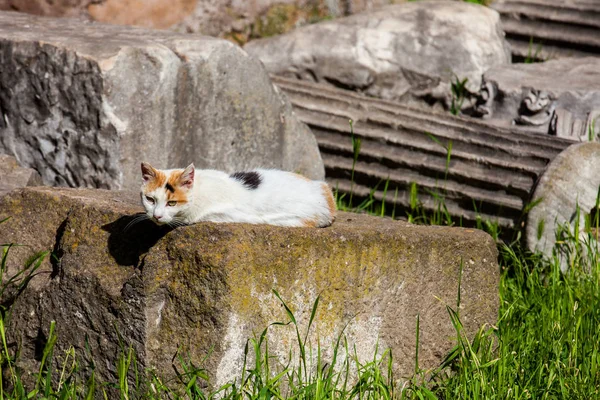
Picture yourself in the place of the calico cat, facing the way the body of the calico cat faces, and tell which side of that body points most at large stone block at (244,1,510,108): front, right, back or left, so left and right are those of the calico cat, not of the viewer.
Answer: right

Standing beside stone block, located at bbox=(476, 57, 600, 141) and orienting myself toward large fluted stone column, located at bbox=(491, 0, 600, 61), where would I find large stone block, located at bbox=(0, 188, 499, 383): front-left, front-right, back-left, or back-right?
back-left

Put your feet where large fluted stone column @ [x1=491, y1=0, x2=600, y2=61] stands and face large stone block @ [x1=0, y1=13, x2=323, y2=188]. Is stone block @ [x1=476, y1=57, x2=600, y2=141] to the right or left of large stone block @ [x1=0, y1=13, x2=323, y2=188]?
left

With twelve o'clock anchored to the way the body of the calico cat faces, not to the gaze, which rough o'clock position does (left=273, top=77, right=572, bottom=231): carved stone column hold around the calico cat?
The carved stone column is roughly at 4 o'clock from the calico cat.

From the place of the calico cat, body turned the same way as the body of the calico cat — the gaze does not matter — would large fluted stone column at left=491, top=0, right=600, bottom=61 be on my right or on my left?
on my right

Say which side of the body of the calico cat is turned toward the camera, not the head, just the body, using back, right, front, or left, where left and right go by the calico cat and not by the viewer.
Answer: left

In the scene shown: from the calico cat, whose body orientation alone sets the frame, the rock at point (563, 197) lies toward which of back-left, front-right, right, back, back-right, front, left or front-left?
back-right
